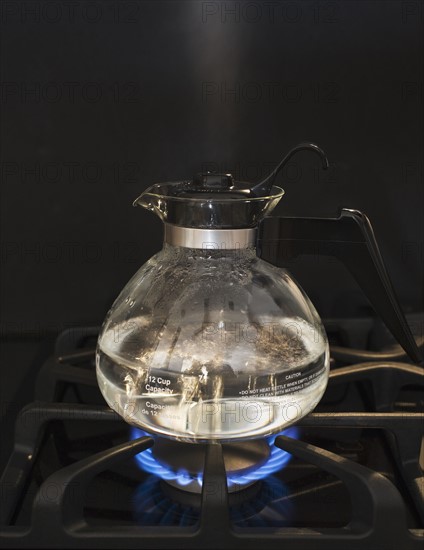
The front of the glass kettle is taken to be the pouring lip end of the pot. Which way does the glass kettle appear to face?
to the viewer's left

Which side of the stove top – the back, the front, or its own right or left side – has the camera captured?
front
